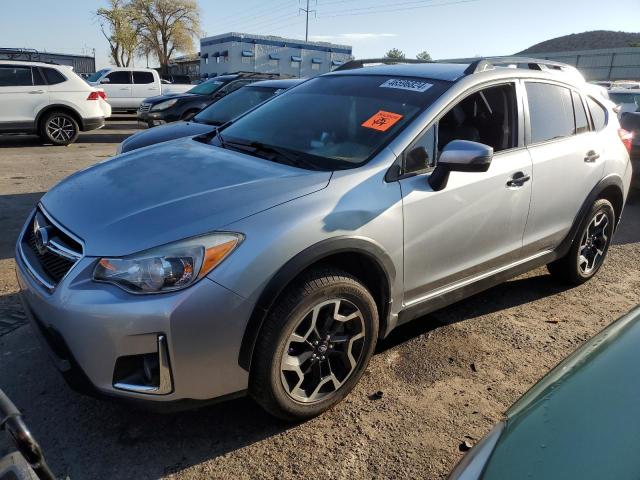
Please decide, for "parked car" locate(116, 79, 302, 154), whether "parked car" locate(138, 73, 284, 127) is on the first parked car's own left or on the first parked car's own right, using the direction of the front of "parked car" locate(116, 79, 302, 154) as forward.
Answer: on the first parked car's own right

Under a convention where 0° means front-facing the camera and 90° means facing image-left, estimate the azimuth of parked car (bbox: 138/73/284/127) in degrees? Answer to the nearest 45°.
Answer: approximately 45°

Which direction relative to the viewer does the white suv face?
to the viewer's left

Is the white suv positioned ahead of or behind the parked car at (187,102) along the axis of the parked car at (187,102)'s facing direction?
ahead

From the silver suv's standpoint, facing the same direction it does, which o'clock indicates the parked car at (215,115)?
The parked car is roughly at 4 o'clock from the silver suv.

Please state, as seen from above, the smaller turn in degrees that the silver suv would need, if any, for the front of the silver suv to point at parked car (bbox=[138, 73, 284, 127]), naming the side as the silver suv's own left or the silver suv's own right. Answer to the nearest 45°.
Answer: approximately 135° to the silver suv's own right

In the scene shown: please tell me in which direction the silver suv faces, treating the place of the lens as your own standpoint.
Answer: facing the viewer and to the left of the viewer

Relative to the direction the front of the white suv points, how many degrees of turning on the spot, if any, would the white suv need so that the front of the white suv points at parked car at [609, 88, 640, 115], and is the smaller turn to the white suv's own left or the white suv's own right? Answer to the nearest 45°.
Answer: approximately 180°

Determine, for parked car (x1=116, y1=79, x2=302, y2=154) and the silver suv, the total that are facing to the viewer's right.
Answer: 0

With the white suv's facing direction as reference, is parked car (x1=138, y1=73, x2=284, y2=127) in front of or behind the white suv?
behind

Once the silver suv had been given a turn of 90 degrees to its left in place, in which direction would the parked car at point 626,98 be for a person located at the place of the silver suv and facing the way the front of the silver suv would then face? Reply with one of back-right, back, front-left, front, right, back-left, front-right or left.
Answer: left

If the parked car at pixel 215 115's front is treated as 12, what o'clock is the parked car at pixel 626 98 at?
the parked car at pixel 626 98 is roughly at 7 o'clock from the parked car at pixel 215 115.

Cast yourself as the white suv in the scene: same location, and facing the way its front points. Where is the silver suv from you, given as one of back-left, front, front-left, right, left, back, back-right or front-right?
left
